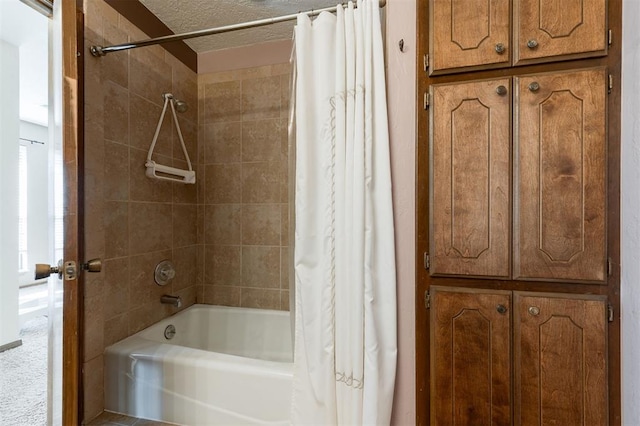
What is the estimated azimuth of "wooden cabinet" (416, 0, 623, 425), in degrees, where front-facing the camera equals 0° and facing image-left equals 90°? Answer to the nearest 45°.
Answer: approximately 0°

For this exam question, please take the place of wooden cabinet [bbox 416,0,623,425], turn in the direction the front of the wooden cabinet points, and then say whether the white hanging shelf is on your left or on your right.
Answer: on your right

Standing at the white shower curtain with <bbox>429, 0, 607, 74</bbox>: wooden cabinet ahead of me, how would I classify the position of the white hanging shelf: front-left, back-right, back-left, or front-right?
back-left

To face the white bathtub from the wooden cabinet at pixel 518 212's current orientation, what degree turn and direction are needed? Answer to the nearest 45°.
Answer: approximately 90° to its right

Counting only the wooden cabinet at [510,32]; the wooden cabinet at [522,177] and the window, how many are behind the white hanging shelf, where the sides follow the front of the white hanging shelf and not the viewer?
1

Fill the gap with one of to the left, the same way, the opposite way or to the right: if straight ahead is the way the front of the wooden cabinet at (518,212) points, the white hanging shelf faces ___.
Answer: to the left

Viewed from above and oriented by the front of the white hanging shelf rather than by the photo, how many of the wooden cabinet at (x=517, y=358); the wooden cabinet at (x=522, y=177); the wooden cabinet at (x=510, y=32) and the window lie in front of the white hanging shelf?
3
